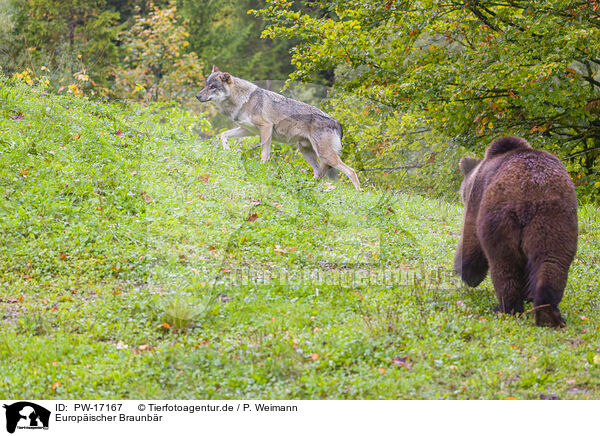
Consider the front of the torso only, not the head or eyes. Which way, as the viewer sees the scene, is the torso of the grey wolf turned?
to the viewer's left

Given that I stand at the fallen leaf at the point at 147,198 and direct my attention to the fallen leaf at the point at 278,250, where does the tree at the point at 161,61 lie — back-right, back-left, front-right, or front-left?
back-left

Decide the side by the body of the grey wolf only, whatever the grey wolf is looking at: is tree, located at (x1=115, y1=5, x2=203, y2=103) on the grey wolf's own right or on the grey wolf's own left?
on the grey wolf's own right

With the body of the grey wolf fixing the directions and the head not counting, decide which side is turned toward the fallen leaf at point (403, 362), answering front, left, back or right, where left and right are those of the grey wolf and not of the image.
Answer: left

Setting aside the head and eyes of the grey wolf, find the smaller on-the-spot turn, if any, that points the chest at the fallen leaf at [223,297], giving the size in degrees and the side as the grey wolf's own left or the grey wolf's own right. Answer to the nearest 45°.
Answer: approximately 90° to the grey wolf's own left

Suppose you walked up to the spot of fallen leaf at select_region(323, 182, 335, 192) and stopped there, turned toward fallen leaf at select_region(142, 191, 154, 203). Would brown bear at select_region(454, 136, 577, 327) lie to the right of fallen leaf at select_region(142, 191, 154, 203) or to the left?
left

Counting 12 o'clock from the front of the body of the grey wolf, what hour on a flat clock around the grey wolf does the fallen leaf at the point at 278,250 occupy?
The fallen leaf is roughly at 9 o'clock from the grey wolf.
